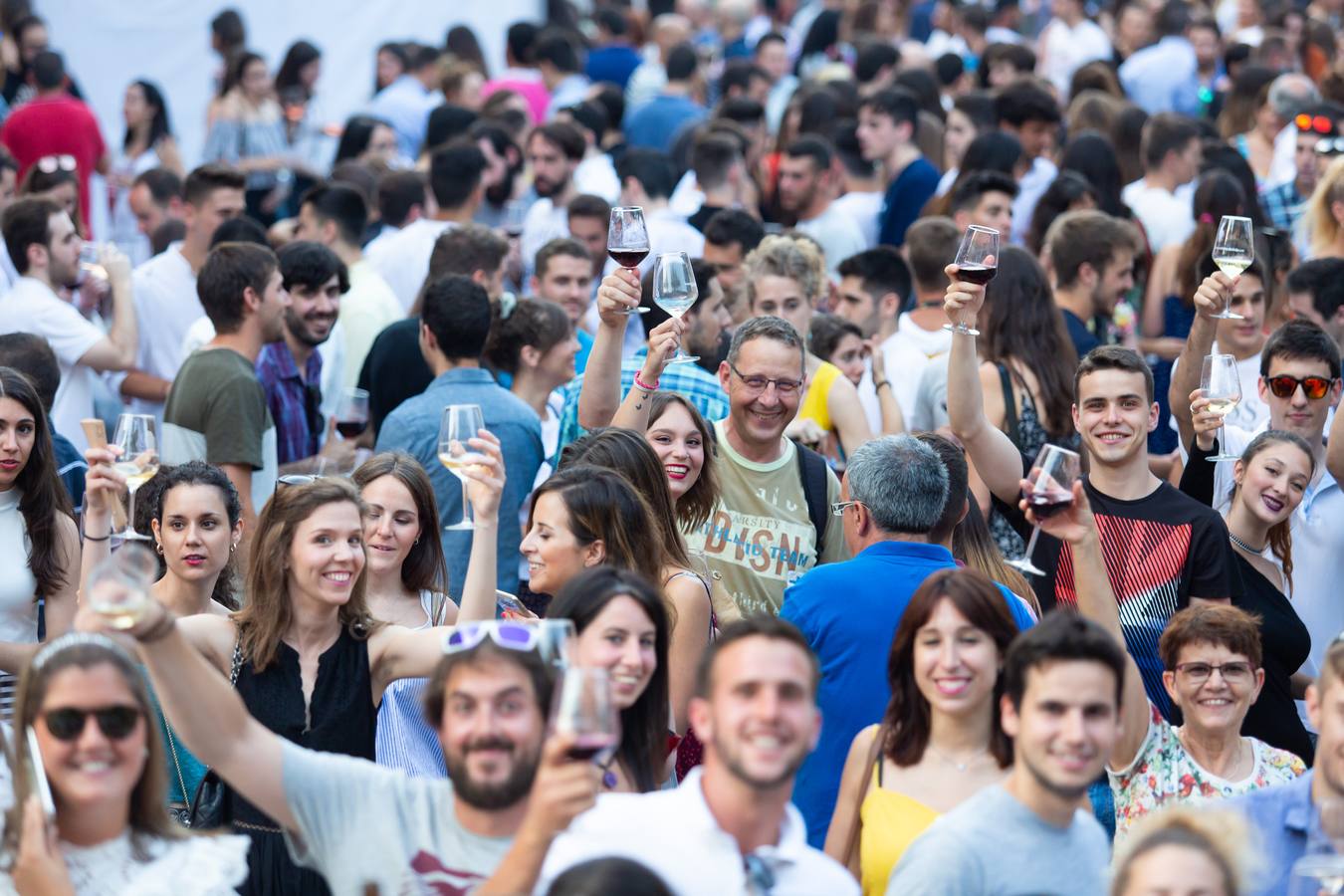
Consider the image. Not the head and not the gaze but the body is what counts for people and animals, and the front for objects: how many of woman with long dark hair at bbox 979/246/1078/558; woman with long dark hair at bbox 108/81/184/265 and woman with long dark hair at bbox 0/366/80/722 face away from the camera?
1

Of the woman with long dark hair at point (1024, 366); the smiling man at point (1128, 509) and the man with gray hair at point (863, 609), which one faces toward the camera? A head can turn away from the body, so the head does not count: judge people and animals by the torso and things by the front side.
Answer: the smiling man

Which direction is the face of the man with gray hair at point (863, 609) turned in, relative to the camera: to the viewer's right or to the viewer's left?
to the viewer's left

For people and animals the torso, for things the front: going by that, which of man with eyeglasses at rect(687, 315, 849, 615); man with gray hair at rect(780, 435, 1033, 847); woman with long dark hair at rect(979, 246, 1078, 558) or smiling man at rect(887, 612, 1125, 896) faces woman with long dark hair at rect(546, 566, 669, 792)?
the man with eyeglasses

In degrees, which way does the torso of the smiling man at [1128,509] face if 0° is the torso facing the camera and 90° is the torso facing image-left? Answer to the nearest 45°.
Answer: approximately 0°

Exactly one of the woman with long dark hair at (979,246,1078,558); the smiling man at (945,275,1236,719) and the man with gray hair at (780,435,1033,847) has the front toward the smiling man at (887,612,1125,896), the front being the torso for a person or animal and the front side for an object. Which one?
the smiling man at (945,275,1236,719)

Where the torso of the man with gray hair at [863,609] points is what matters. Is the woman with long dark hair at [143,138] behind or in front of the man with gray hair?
in front

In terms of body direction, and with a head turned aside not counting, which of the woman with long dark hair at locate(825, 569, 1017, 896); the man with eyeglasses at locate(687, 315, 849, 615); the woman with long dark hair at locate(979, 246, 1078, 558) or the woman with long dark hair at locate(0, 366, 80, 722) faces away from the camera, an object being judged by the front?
the woman with long dark hair at locate(979, 246, 1078, 558)

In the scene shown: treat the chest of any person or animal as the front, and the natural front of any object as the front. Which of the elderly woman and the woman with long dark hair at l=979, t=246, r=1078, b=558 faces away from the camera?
the woman with long dark hair

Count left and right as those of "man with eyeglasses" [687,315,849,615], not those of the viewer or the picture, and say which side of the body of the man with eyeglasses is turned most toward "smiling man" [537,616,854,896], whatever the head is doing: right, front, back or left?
front

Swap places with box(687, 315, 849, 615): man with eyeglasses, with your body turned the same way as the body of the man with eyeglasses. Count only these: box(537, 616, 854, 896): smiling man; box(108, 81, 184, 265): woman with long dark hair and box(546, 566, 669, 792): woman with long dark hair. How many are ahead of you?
2

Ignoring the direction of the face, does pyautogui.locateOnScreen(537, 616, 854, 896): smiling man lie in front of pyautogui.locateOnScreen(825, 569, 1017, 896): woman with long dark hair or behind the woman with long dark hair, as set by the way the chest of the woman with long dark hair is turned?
in front

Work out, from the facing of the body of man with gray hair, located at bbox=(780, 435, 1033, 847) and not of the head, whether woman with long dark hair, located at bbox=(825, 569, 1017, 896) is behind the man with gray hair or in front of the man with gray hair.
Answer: behind
